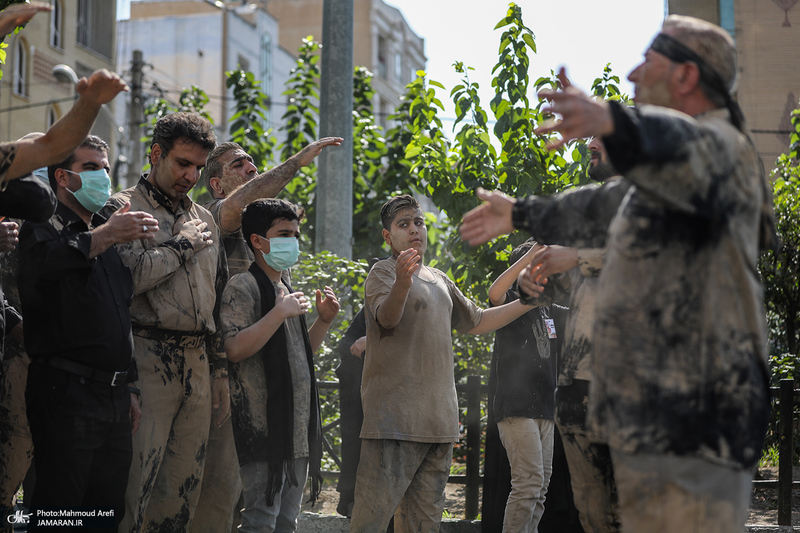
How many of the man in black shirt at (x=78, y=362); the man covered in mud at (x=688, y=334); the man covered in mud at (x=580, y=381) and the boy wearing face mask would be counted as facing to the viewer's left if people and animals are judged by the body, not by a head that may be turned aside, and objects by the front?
2

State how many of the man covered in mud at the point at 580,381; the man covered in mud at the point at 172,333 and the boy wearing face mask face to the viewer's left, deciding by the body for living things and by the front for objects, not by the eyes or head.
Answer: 1

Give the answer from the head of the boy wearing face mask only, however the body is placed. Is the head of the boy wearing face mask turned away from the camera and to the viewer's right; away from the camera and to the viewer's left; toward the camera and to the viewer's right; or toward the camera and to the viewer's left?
toward the camera and to the viewer's right

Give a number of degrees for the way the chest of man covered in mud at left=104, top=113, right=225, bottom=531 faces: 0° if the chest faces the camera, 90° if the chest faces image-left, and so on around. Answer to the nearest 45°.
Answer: approximately 315°

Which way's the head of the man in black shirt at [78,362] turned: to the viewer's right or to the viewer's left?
to the viewer's right

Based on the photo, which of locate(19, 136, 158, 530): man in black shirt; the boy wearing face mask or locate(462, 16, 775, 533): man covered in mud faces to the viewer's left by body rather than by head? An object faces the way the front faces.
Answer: the man covered in mud

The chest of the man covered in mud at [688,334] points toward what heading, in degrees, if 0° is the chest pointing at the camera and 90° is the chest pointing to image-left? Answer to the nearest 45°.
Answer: approximately 90°

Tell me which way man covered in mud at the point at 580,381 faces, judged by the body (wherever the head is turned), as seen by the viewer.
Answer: to the viewer's left

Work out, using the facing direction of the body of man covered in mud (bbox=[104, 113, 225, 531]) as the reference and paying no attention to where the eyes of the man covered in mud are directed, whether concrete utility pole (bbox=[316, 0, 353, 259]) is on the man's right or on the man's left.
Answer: on the man's left

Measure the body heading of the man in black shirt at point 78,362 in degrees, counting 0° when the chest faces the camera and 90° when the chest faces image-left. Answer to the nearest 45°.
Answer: approximately 315°

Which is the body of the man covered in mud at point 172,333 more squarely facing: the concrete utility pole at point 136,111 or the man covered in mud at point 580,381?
the man covered in mud

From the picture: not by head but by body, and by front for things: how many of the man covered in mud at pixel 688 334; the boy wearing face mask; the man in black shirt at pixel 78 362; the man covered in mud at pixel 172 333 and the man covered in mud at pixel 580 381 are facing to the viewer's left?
2
